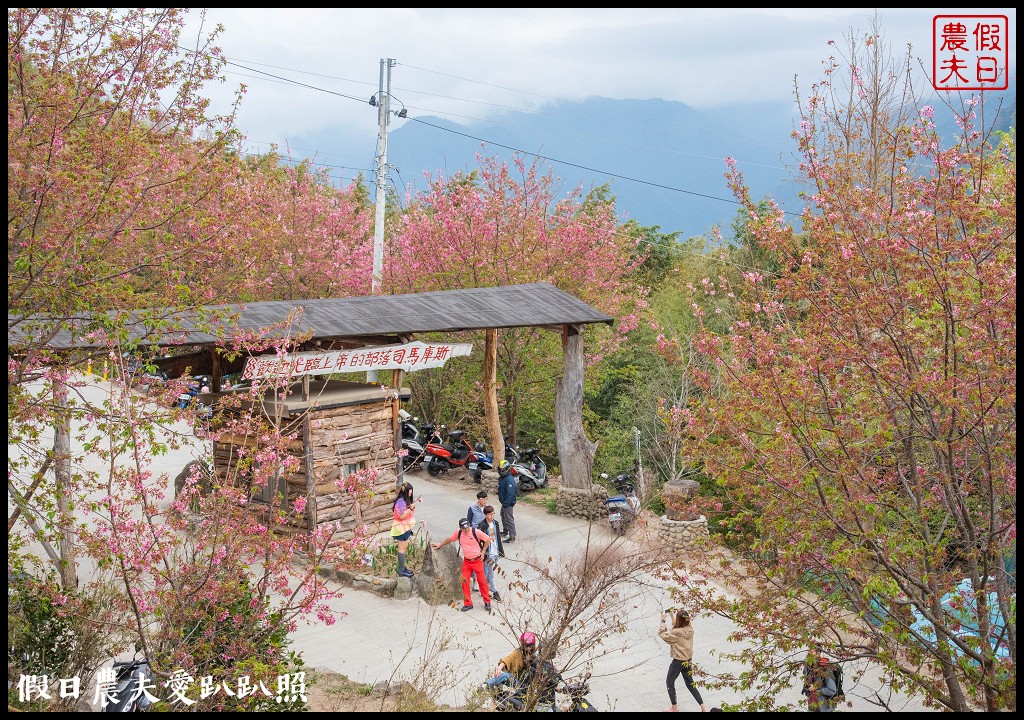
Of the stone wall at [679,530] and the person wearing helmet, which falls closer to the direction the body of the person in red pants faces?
the person wearing helmet

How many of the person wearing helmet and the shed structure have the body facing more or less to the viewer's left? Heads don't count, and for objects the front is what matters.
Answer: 1

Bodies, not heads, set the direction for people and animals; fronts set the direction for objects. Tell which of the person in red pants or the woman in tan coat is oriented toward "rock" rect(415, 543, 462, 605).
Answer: the woman in tan coat

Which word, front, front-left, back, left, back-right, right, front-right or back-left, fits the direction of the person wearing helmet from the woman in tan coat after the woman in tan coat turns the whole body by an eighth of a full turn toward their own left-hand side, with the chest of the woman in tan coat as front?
front-left

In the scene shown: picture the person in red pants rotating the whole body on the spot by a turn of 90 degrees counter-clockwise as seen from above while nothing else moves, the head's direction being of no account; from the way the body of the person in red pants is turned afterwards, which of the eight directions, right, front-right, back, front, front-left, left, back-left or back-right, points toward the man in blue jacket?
left

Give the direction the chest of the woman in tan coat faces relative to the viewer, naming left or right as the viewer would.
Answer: facing away from the viewer and to the left of the viewer

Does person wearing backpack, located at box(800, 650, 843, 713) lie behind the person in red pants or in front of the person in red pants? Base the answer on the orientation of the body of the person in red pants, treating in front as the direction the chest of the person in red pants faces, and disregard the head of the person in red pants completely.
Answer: in front

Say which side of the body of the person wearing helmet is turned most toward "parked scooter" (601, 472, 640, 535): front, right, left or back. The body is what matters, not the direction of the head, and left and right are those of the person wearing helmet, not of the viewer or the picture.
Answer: right

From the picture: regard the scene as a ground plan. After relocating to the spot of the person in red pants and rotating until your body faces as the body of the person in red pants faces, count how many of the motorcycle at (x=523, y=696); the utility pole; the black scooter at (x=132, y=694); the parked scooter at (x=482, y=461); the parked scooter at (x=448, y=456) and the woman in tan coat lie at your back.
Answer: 3

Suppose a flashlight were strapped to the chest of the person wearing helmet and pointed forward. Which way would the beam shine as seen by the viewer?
to the viewer's left

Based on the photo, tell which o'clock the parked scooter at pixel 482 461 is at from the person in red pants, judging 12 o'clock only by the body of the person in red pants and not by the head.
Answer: The parked scooter is roughly at 6 o'clock from the person in red pants.

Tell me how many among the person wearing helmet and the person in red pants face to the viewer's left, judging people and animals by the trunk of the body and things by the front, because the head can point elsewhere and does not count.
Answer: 1

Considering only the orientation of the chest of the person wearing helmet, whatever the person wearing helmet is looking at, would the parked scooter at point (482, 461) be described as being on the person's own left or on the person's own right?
on the person's own right

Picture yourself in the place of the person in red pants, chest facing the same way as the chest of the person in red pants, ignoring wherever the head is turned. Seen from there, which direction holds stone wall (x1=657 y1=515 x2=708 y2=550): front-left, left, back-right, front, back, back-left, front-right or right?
back-left
